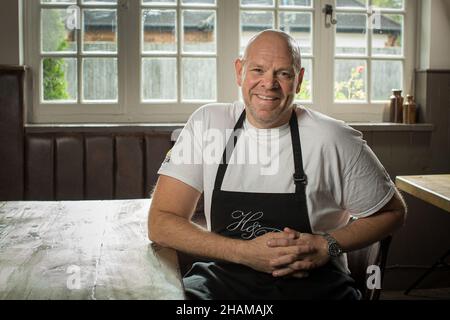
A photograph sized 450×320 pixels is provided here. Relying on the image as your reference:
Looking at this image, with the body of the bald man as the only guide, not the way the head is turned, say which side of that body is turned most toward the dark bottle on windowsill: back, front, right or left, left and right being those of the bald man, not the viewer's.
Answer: back

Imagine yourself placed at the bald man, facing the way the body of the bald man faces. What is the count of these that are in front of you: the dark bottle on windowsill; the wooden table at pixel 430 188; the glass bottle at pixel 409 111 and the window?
0

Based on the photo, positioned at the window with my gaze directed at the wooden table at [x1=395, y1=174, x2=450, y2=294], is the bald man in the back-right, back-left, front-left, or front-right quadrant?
front-right

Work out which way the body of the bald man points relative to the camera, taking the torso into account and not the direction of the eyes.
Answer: toward the camera

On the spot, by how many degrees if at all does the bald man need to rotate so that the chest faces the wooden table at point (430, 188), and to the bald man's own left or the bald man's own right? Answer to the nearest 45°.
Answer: approximately 135° to the bald man's own left

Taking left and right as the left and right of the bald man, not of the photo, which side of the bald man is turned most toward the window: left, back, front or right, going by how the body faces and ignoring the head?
back

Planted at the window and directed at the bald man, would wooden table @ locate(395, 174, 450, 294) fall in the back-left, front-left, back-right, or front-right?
front-left

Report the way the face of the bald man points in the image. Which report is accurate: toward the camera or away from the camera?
toward the camera

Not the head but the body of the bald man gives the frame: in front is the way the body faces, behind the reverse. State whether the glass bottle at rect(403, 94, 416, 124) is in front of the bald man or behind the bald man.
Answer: behind
